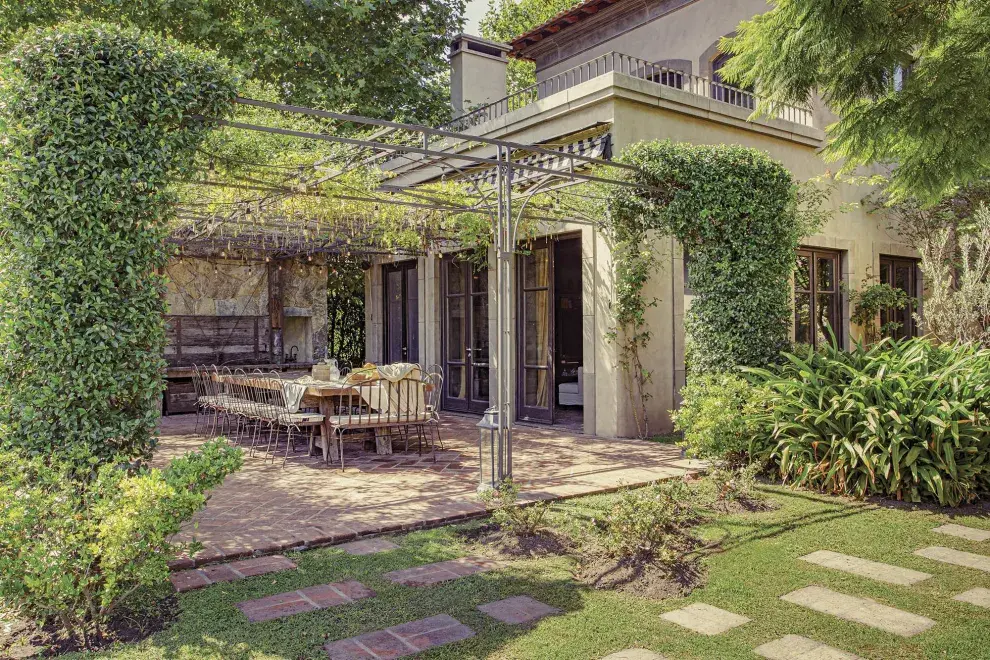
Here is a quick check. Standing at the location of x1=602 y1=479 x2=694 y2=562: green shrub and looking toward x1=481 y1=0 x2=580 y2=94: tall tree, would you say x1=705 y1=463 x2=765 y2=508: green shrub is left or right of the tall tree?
right

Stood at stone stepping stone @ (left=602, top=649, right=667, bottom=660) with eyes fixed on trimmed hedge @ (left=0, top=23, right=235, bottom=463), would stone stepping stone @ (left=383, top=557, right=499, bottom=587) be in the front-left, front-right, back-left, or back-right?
front-right

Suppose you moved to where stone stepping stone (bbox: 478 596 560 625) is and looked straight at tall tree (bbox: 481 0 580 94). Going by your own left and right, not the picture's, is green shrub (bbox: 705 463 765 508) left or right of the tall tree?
right
